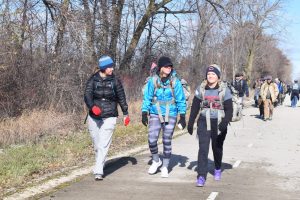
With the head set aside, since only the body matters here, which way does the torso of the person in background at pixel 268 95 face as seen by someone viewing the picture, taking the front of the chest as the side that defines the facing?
toward the camera

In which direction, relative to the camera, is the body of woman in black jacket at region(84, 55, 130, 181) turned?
toward the camera

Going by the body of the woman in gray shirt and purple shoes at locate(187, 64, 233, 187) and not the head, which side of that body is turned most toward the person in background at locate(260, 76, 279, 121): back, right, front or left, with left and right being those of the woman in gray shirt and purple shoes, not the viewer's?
back

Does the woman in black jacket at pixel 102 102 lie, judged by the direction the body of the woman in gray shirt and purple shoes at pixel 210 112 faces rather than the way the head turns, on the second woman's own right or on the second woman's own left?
on the second woman's own right

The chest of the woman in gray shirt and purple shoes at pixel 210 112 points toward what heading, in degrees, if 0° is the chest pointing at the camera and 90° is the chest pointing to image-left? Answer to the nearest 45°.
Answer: approximately 0°

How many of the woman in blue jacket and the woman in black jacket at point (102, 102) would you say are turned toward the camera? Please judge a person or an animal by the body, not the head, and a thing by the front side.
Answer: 2

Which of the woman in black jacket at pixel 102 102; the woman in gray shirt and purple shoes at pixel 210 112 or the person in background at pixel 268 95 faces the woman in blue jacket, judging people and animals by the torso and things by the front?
the person in background

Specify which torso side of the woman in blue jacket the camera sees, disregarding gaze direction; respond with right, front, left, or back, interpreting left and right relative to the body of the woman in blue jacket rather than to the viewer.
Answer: front

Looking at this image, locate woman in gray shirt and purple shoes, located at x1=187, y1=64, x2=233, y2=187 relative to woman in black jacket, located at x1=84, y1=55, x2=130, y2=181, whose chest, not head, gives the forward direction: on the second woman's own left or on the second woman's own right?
on the second woman's own left

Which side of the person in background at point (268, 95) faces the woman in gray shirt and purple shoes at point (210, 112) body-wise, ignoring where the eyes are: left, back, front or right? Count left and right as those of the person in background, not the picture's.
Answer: front

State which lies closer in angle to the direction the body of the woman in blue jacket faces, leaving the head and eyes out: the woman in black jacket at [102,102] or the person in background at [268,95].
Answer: the woman in black jacket

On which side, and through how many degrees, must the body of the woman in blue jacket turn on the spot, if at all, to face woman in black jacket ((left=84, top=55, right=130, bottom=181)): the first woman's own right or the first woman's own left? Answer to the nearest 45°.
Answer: approximately 90° to the first woman's own right
